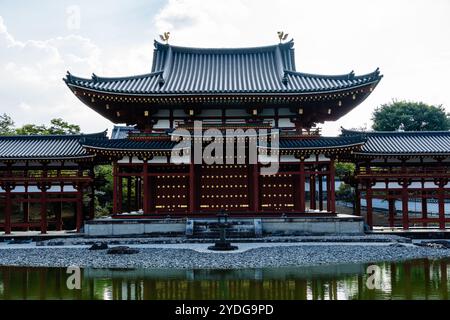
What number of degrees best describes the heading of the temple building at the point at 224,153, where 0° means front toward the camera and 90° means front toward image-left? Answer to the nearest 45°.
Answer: approximately 0°

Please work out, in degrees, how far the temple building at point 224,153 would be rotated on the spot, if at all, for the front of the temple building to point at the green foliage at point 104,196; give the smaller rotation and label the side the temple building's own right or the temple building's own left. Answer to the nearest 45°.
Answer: approximately 135° to the temple building's own right

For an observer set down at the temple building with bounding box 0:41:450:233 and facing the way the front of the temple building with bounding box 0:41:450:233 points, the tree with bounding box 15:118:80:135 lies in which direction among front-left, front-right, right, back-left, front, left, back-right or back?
back-right
